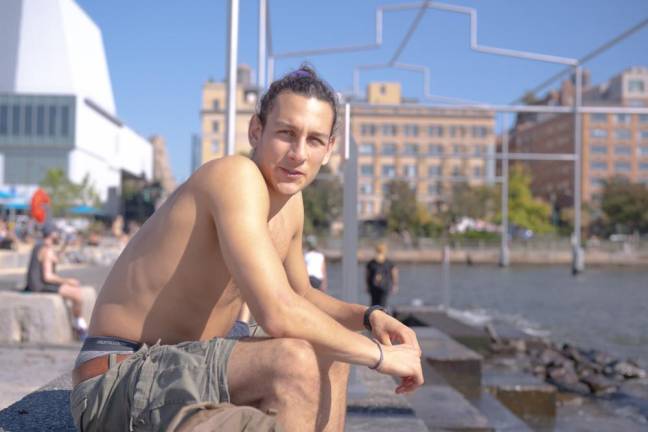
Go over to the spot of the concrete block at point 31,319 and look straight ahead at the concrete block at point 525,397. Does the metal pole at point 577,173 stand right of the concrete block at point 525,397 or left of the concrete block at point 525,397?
left

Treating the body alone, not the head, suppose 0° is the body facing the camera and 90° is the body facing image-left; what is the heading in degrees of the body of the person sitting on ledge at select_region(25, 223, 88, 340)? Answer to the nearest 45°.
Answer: approximately 270°

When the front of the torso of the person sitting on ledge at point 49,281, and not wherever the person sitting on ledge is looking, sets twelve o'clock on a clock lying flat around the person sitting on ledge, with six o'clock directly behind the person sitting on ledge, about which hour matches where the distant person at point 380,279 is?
The distant person is roughly at 11 o'clock from the person sitting on ledge.

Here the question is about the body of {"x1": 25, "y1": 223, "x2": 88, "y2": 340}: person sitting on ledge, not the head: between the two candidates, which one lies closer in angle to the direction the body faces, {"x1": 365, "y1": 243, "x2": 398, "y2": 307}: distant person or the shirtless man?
the distant person

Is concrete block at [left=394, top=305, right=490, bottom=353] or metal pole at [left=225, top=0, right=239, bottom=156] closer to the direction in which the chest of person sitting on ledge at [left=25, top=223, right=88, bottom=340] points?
the concrete block
